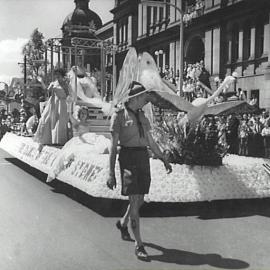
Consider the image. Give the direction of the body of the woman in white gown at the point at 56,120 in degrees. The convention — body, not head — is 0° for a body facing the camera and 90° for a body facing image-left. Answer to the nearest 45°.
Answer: approximately 45°

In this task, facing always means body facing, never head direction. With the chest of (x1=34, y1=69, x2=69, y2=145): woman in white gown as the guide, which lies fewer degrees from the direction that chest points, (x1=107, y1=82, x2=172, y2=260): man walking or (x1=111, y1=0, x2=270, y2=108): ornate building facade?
the man walking

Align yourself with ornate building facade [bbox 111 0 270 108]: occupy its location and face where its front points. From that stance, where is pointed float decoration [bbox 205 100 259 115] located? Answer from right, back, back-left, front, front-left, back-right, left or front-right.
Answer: front-left

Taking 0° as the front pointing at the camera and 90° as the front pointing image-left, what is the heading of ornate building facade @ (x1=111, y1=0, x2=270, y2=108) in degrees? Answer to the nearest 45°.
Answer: approximately 45°

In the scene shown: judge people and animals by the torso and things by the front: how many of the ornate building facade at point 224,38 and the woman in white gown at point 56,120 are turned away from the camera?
0

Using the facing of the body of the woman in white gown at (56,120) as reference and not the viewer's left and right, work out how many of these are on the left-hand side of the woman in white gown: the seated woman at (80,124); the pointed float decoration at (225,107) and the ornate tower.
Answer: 2

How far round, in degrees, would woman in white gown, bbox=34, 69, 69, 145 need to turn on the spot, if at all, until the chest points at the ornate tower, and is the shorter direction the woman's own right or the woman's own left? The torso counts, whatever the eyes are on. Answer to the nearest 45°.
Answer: approximately 135° to the woman's own right

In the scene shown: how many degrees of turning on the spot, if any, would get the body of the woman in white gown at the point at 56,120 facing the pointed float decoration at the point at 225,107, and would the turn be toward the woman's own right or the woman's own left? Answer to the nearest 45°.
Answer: approximately 90° to the woman's own left

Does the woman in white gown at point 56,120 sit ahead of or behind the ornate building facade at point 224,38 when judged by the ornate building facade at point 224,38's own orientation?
ahead

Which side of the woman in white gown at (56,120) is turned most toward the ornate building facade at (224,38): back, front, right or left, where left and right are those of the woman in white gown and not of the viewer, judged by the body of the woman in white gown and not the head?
back
